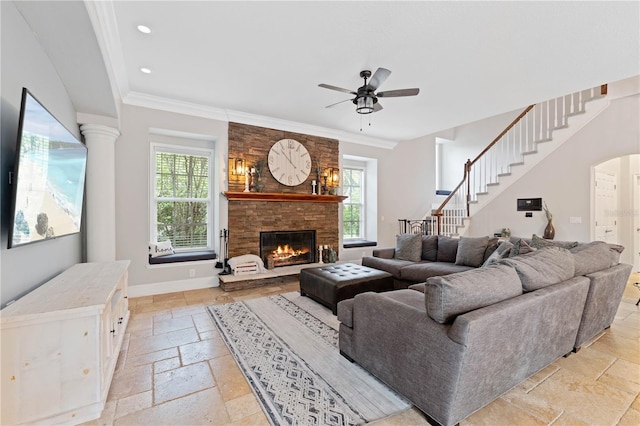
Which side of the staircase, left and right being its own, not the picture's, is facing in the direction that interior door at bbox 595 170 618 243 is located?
back

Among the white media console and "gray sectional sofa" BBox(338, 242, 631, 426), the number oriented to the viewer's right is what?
1

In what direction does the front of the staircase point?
to the viewer's left

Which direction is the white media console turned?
to the viewer's right

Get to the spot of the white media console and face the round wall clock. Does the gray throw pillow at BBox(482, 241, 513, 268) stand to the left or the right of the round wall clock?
right

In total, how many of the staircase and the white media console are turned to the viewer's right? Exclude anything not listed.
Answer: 1

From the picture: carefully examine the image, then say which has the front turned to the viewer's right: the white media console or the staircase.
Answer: the white media console
